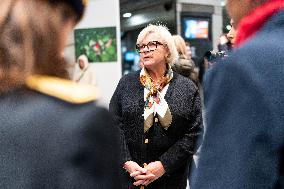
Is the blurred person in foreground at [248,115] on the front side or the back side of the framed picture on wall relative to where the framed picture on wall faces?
on the front side

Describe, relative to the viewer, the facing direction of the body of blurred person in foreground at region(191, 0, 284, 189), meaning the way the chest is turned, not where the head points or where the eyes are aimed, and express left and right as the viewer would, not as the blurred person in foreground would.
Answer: facing away from the viewer and to the left of the viewer

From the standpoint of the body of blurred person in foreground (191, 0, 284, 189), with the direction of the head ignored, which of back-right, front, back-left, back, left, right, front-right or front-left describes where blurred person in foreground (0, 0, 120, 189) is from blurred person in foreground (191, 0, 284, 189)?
front-left

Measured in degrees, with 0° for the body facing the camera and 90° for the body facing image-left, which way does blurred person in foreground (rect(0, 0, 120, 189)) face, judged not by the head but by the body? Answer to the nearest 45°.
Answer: approximately 225°

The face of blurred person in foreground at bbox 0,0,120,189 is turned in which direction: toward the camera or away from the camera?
away from the camera

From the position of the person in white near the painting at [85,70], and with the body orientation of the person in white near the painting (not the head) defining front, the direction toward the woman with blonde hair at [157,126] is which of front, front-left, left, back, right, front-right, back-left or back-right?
front-left

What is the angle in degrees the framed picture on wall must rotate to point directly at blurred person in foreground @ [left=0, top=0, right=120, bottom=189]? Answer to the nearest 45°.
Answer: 0° — it already faces them

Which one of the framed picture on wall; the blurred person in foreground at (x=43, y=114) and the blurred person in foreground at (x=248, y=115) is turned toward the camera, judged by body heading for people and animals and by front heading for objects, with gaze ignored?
the framed picture on wall

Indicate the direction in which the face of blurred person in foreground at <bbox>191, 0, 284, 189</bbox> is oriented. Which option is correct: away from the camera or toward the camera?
away from the camera

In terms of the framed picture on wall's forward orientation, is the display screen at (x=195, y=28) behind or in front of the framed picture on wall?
behind

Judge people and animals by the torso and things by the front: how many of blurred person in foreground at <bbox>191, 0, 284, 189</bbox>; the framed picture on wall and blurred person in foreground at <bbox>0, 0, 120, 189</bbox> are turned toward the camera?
1
